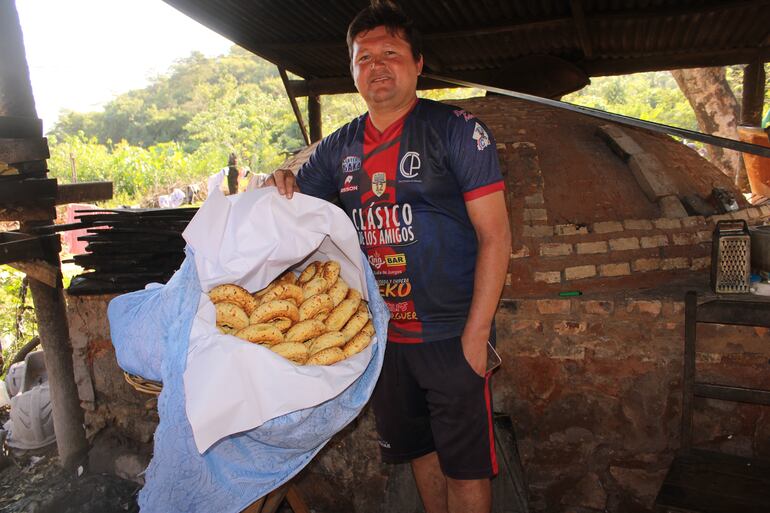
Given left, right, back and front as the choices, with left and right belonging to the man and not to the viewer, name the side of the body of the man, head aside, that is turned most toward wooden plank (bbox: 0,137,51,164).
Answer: right

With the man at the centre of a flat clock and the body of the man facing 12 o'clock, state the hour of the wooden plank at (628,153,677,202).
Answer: The wooden plank is roughly at 6 o'clock from the man.

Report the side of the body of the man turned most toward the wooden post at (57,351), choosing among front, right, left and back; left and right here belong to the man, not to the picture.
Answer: right

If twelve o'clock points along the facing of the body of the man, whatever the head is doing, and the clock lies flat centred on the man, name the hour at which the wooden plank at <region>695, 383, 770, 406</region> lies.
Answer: The wooden plank is roughly at 7 o'clock from the man.

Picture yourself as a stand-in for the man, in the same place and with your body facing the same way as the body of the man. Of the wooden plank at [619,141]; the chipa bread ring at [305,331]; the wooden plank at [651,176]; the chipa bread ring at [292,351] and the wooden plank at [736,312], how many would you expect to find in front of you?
2

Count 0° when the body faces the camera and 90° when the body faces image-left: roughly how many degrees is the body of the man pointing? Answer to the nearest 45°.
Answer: approximately 45°

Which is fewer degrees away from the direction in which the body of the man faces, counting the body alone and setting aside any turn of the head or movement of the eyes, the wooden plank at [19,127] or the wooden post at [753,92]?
the wooden plank

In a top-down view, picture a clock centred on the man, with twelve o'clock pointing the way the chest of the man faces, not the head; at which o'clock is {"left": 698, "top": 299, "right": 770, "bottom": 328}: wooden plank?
The wooden plank is roughly at 7 o'clock from the man.

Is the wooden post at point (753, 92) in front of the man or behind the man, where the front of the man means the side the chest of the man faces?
behind
